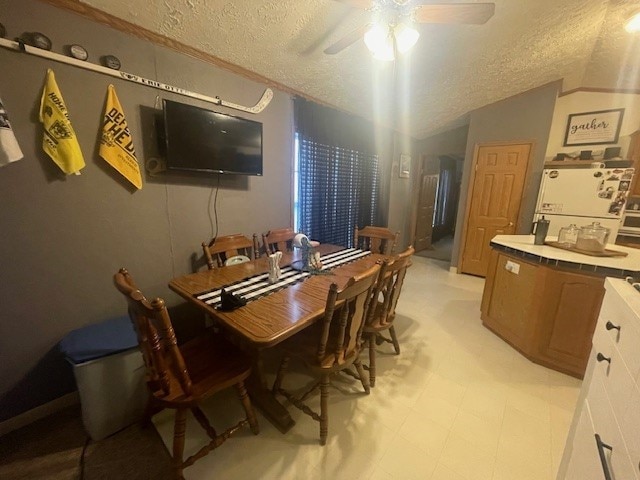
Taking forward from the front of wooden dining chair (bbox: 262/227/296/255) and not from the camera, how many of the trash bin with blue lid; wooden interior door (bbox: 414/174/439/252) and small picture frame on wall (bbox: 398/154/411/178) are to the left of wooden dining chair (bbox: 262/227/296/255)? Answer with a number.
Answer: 2

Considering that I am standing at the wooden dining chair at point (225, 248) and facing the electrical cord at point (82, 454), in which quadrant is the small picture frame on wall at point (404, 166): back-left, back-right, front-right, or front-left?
back-left

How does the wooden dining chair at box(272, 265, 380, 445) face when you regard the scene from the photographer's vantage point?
facing away from the viewer and to the left of the viewer

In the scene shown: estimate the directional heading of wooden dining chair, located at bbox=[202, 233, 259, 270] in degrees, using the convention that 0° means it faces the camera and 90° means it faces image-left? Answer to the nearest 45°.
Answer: approximately 315°

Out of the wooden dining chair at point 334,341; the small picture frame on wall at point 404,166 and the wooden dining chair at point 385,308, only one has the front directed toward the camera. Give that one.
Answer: the small picture frame on wall

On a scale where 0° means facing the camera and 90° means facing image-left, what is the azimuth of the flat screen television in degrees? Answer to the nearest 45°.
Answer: approximately 315°

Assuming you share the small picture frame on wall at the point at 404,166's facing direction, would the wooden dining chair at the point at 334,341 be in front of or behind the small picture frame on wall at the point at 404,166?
in front

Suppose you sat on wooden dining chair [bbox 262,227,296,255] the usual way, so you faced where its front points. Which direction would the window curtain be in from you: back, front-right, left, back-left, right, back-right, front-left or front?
left

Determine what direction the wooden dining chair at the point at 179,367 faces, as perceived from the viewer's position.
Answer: facing away from the viewer and to the right of the viewer

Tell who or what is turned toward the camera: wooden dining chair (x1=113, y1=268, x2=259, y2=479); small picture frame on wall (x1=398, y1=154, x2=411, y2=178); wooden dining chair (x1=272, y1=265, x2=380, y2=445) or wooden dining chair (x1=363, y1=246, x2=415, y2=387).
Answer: the small picture frame on wall

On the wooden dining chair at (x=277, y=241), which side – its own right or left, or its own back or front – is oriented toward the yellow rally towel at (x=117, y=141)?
right

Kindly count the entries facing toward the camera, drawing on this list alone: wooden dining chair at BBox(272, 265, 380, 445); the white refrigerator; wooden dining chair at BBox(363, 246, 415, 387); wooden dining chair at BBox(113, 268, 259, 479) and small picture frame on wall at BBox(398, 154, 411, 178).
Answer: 2

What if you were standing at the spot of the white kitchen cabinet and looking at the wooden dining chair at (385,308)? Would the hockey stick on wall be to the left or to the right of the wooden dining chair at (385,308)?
left

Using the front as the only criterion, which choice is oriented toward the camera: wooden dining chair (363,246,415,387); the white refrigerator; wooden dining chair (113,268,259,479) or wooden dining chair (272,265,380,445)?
the white refrigerator
